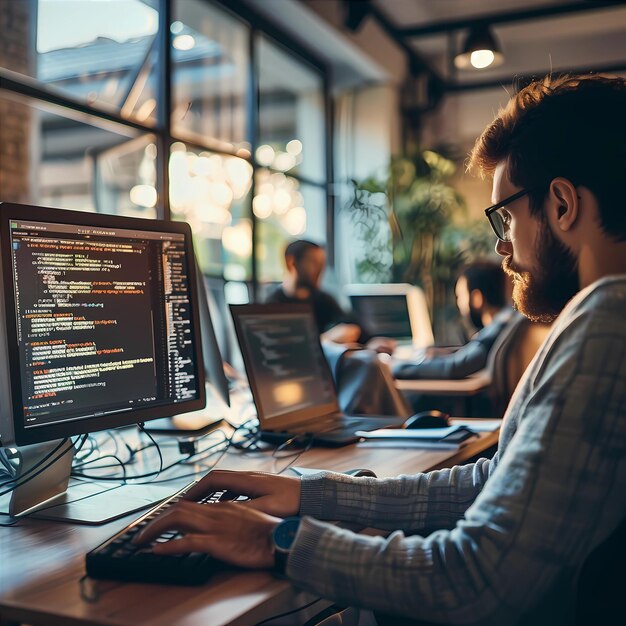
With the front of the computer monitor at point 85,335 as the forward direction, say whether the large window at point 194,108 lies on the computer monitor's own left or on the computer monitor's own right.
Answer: on the computer monitor's own left

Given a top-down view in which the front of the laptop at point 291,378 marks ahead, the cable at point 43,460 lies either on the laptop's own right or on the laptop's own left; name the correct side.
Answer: on the laptop's own right

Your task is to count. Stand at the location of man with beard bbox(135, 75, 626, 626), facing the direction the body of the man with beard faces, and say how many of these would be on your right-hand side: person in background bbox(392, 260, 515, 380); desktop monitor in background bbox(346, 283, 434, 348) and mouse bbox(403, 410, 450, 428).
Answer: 3

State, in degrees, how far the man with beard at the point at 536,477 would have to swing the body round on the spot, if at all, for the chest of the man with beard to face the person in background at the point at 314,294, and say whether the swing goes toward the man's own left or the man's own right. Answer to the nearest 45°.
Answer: approximately 90° to the man's own right

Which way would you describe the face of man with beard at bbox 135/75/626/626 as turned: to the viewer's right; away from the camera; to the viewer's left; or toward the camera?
to the viewer's left

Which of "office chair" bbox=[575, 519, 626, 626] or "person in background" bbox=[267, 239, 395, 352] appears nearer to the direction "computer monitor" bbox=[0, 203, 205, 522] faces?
the office chair

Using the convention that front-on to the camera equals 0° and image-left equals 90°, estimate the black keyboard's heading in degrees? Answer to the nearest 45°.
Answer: approximately 270°

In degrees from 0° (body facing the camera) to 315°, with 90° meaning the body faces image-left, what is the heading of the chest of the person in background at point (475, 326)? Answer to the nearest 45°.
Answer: approximately 90°

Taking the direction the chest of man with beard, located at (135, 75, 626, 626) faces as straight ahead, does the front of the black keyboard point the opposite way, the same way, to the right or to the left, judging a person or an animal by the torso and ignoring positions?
the opposite way

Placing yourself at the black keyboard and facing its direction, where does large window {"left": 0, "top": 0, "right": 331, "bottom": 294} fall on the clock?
The large window is roughly at 9 o'clock from the black keyboard.

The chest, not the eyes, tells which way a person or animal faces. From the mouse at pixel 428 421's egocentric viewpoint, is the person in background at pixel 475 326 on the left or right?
on its right

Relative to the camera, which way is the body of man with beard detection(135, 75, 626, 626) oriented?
to the viewer's left
